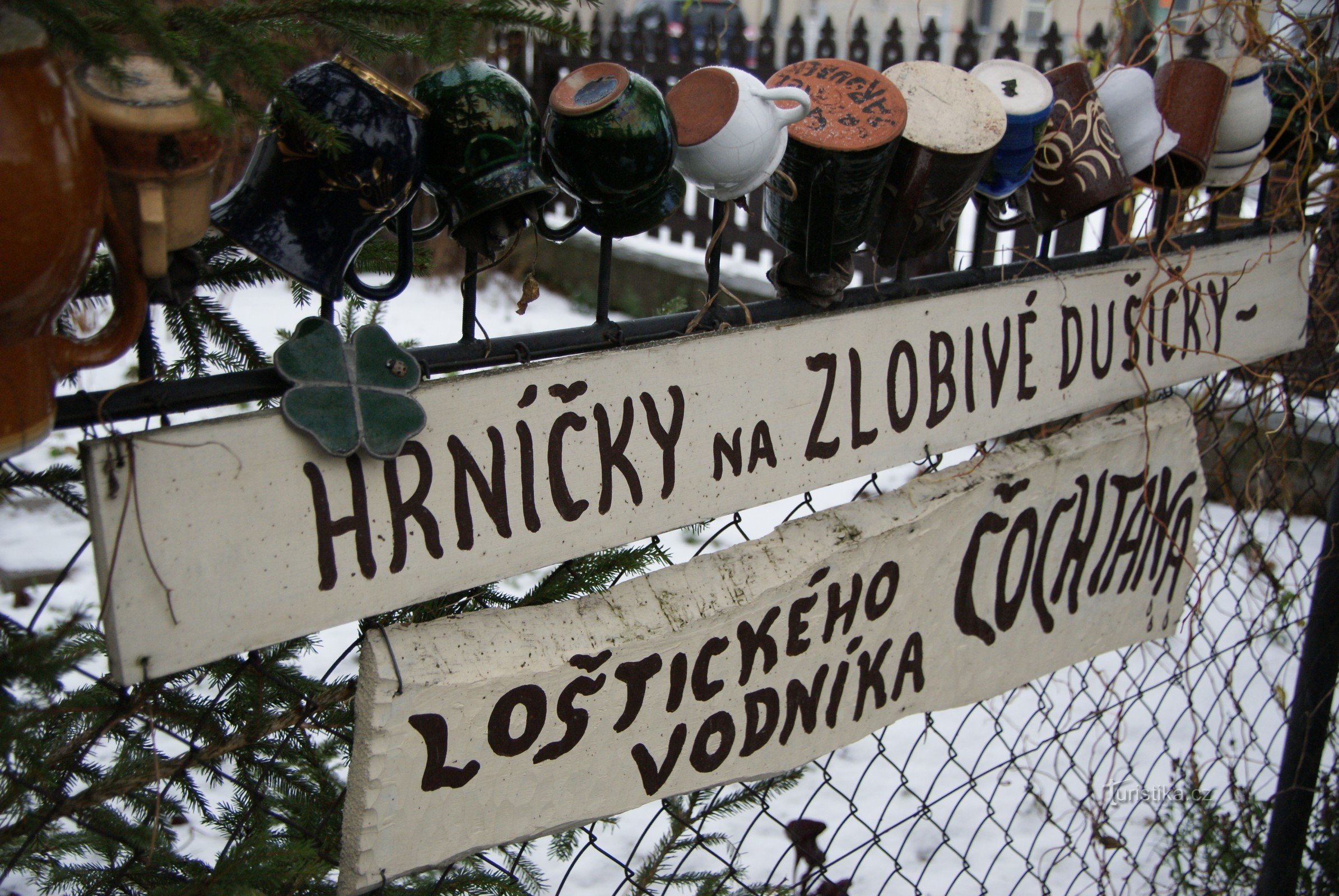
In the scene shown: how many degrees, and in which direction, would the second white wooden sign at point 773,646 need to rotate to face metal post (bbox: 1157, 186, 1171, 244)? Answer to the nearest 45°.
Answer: approximately 90° to its left

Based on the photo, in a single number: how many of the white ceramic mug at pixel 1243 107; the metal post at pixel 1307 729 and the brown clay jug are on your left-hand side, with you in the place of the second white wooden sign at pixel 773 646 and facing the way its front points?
2

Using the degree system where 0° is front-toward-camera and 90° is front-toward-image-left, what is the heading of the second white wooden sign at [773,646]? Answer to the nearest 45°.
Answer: approximately 315°

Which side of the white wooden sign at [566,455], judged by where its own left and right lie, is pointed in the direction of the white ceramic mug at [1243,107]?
left

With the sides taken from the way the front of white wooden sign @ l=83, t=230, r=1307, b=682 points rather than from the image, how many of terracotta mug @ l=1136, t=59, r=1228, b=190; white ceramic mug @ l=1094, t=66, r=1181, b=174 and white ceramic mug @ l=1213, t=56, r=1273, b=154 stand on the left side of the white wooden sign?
3

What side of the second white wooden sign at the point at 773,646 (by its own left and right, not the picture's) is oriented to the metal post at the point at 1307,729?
left

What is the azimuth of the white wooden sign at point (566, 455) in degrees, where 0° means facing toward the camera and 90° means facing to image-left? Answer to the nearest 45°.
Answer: approximately 315°
